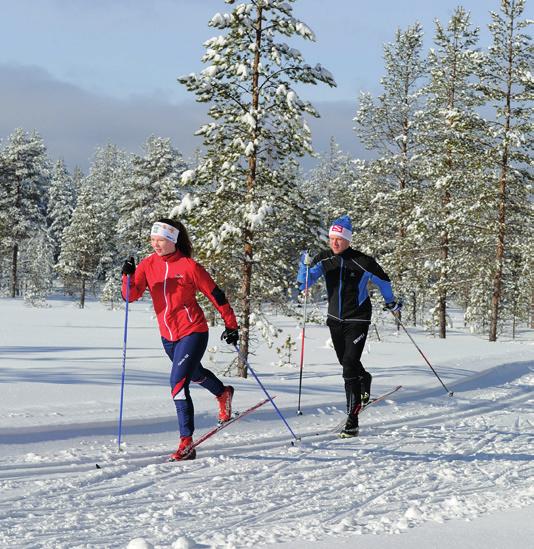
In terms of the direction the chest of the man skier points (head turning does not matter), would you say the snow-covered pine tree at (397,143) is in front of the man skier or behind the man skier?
behind

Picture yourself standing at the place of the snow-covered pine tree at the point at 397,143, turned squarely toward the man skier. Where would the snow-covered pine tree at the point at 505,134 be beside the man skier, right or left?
left

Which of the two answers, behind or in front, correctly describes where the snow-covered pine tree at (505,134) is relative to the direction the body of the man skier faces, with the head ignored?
behind

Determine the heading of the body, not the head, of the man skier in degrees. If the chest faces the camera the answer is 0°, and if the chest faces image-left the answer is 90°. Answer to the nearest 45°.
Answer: approximately 45°

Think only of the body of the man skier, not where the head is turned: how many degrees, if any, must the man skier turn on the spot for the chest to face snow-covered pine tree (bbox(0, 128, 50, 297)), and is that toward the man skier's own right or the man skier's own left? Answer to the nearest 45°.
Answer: approximately 90° to the man skier's own right

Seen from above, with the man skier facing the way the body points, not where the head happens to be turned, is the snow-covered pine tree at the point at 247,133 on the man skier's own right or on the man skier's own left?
on the man skier's own right

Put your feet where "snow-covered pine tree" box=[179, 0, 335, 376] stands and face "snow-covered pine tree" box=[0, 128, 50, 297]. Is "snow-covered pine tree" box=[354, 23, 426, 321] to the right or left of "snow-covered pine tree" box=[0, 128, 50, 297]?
right

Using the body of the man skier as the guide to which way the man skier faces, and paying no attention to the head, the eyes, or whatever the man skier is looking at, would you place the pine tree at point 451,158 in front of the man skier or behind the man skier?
behind

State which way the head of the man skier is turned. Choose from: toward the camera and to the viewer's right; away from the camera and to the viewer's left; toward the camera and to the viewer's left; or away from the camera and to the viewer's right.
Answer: toward the camera and to the viewer's left
